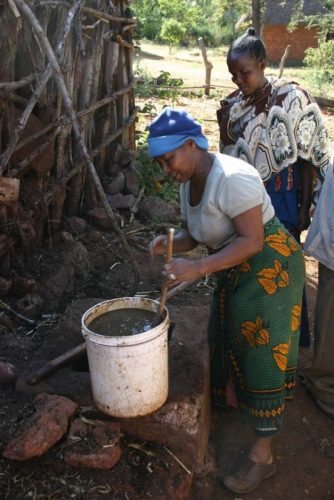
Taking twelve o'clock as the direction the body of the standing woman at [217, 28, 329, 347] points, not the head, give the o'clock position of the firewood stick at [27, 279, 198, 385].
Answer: The firewood stick is roughly at 12 o'clock from the standing woman.

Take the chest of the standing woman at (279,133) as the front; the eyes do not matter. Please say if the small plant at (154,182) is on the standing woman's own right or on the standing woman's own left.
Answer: on the standing woman's own right

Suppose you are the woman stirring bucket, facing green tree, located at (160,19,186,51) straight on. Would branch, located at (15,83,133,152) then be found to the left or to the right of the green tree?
left

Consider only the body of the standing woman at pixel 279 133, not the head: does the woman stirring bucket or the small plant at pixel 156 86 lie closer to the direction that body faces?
the woman stirring bucket

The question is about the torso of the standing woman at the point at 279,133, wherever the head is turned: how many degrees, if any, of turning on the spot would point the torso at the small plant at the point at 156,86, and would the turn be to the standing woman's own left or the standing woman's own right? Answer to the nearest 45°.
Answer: approximately 135° to the standing woman's own right

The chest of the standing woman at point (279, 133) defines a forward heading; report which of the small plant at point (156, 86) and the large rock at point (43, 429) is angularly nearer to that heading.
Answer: the large rock

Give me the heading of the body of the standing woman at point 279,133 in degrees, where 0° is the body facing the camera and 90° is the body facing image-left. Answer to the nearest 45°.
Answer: approximately 45°

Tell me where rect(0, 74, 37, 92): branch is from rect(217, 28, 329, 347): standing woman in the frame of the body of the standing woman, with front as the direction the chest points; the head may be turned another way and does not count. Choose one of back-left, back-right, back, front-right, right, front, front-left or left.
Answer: front-right
